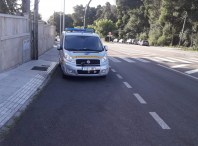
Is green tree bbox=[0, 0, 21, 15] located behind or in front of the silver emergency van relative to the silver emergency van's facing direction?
behind

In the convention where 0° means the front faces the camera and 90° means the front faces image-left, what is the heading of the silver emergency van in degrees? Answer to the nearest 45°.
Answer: approximately 0°

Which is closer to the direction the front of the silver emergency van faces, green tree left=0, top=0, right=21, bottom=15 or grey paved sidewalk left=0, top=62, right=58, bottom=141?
the grey paved sidewalk

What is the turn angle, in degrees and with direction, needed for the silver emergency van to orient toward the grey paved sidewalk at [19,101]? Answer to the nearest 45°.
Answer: approximately 45° to its right

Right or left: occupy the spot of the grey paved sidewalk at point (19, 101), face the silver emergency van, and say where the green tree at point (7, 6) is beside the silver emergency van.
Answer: left
